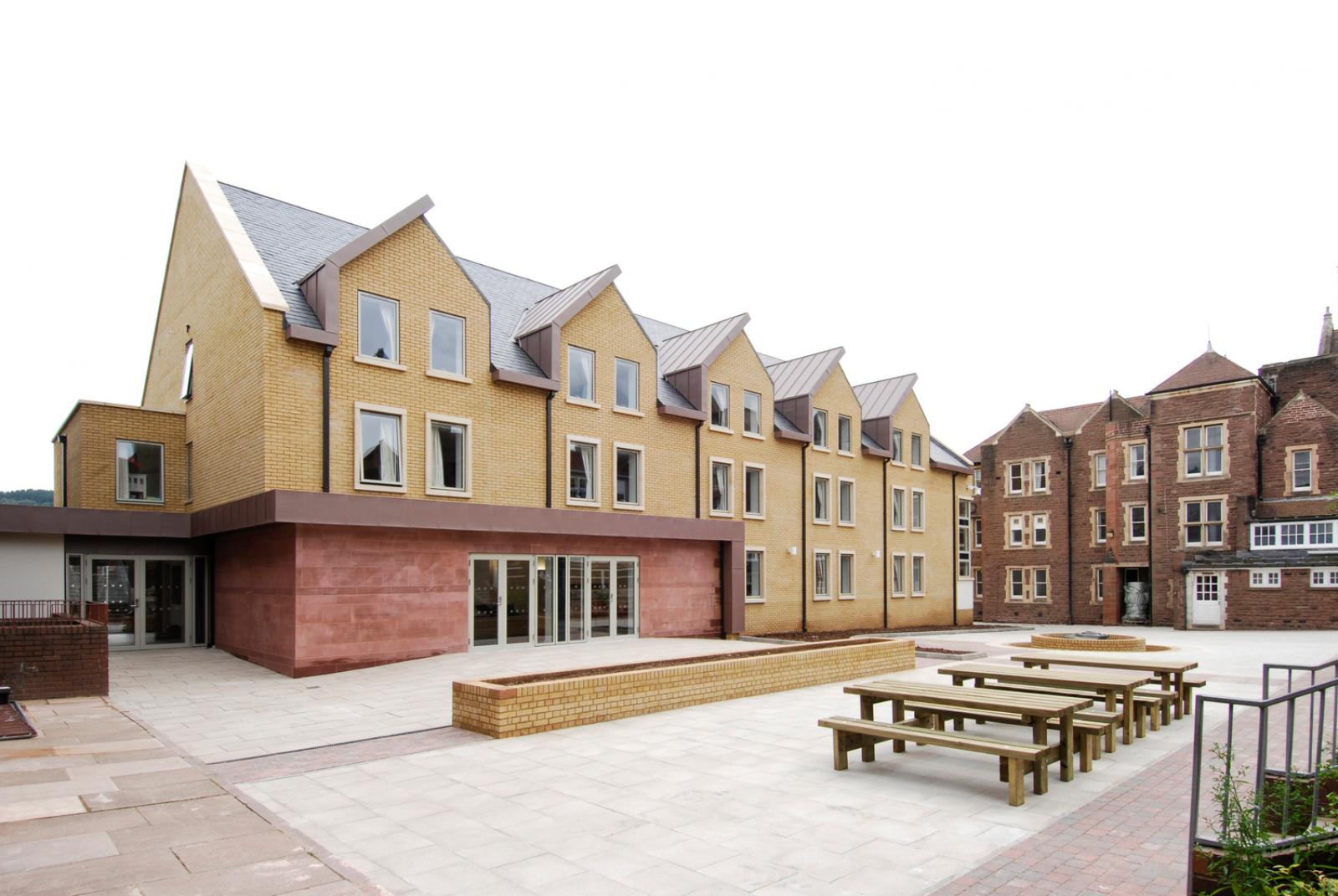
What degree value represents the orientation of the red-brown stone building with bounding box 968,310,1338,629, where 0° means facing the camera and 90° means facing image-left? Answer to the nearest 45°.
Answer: approximately 0°

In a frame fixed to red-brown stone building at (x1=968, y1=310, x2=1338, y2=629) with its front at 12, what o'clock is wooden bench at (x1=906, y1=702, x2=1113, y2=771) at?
The wooden bench is roughly at 12 o'clock from the red-brown stone building.

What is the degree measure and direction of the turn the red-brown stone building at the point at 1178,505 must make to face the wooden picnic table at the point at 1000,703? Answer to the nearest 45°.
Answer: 0° — it already faces it

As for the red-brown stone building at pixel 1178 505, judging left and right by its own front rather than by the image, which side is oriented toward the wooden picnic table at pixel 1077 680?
front

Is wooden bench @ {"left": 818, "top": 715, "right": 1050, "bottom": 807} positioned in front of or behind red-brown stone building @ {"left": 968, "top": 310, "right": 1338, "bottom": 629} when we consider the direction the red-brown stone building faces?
in front

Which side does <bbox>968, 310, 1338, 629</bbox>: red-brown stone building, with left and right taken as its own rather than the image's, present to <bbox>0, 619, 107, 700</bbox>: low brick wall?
front
